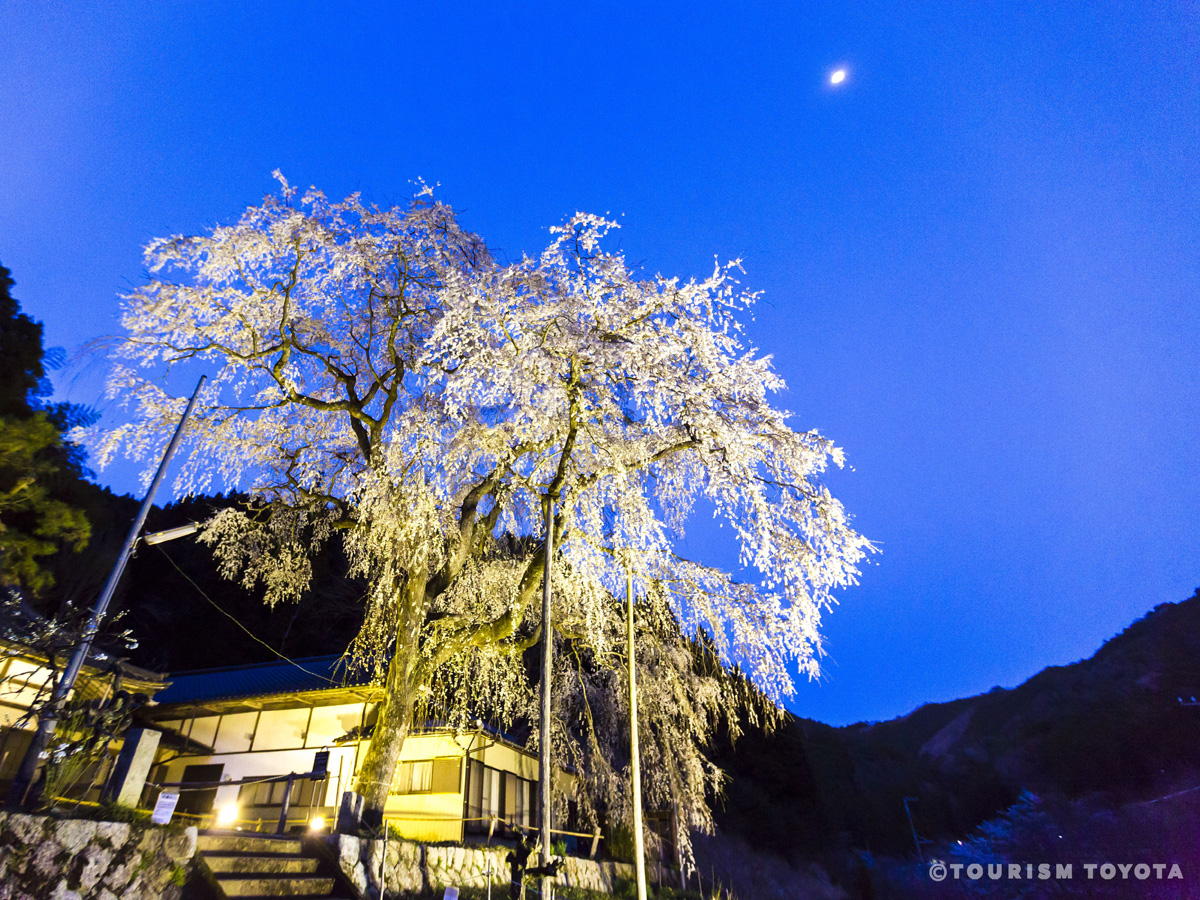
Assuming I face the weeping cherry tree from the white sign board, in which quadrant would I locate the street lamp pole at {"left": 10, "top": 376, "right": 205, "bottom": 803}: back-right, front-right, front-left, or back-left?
back-left

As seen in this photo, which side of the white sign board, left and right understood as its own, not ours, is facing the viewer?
front

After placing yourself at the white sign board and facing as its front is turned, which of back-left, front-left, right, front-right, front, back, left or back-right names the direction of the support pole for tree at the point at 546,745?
left

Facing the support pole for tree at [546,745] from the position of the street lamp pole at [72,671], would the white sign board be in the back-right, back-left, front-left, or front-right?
front-right

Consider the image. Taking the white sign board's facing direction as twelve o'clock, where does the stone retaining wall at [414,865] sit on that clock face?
The stone retaining wall is roughly at 8 o'clock from the white sign board.

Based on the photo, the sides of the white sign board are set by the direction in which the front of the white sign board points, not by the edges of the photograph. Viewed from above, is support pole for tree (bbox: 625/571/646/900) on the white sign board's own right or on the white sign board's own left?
on the white sign board's own left

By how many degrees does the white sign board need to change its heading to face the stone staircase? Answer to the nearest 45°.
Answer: approximately 45° to its left
